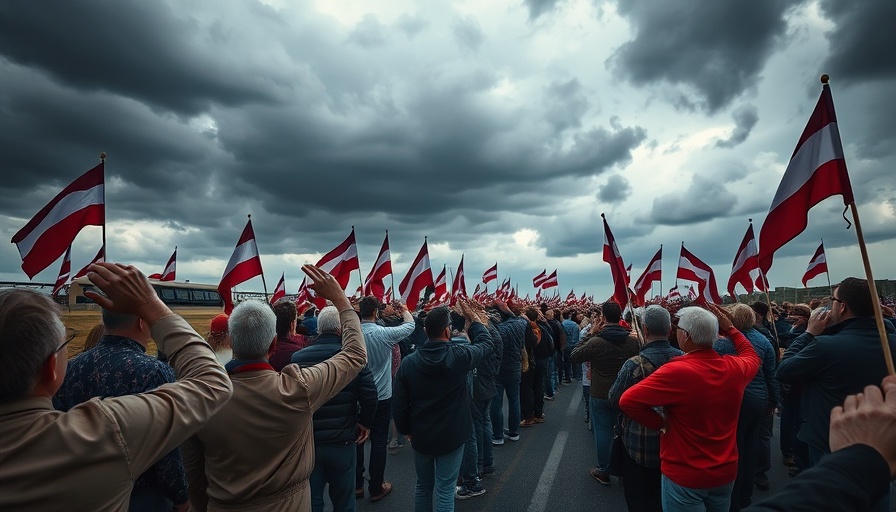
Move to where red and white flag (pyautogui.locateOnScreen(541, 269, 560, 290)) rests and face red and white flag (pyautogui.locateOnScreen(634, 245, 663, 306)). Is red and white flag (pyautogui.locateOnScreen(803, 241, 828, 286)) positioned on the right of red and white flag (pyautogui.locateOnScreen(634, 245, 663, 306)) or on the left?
left

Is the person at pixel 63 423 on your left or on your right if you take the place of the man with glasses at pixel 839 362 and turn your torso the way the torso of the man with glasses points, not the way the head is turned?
on your left

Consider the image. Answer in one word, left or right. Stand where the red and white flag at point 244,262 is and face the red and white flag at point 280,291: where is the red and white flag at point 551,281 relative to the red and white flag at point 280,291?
right

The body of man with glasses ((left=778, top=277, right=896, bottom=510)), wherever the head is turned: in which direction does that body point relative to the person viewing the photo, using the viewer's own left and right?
facing away from the viewer and to the left of the viewer

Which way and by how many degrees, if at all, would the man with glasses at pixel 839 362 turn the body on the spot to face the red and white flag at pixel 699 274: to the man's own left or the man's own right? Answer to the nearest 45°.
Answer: approximately 45° to the man's own right

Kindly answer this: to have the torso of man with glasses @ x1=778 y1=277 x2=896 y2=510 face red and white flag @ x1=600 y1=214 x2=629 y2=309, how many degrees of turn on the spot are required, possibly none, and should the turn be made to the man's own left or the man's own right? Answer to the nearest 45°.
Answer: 0° — they already face it
